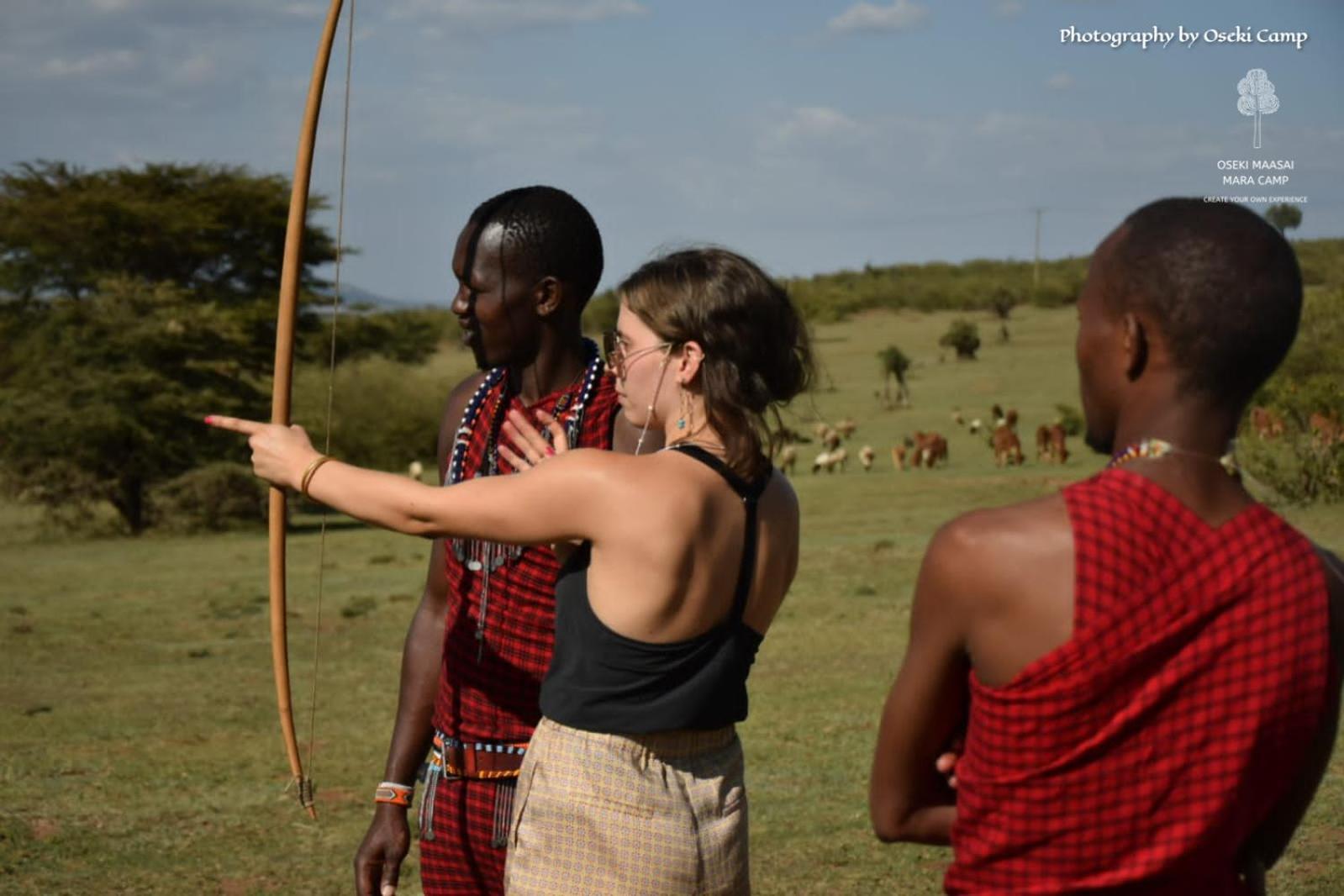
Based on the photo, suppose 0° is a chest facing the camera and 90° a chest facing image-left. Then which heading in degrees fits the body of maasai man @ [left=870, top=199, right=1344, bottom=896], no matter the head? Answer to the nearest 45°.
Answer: approximately 135°

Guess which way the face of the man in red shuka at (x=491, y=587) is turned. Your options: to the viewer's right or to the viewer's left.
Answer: to the viewer's left

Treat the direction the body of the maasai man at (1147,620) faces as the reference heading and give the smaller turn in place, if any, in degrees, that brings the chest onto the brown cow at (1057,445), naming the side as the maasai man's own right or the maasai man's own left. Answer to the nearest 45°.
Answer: approximately 45° to the maasai man's own right

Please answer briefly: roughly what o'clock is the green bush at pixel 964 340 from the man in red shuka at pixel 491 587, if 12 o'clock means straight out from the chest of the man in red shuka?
The green bush is roughly at 5 o'clock from the man in red shuka.

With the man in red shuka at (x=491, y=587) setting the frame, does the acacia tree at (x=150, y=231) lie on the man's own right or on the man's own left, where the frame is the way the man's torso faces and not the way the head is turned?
on the man's own right

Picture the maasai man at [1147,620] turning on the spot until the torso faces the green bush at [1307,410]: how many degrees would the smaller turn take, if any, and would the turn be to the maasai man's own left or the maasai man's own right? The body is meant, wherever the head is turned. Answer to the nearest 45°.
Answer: approximately 45° to the maasai man's own right

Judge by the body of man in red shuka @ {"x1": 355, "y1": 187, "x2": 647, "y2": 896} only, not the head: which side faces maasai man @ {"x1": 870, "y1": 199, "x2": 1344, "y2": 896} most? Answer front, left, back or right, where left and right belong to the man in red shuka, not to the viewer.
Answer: left

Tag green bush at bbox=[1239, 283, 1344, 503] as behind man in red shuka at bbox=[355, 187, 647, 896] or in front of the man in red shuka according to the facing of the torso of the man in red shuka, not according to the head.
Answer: behind

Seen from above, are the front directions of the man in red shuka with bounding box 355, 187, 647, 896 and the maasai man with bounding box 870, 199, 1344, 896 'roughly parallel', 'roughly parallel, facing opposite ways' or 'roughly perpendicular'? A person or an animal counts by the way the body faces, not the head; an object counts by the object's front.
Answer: roughly perpendicular

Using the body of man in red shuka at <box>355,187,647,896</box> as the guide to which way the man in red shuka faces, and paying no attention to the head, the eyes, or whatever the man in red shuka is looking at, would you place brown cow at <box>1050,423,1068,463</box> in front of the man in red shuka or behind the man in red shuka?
behind
